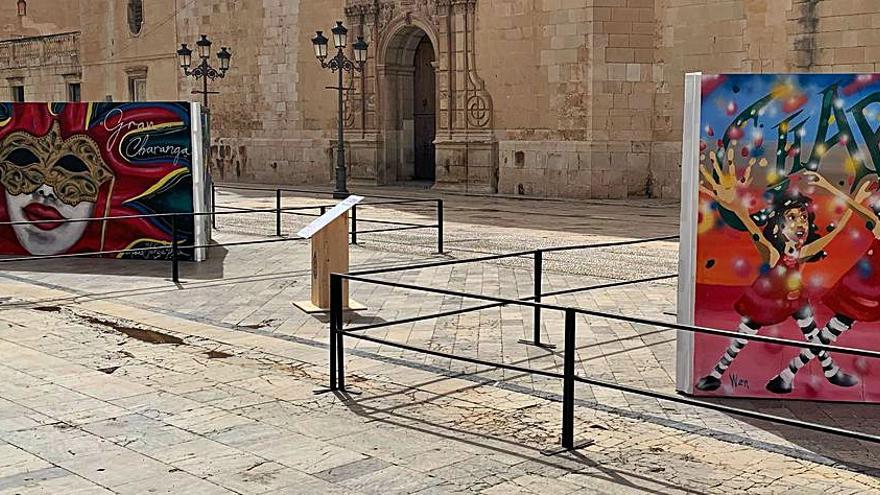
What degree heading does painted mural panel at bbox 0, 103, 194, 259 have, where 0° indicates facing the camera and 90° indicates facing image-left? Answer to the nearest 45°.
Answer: approximately 0°

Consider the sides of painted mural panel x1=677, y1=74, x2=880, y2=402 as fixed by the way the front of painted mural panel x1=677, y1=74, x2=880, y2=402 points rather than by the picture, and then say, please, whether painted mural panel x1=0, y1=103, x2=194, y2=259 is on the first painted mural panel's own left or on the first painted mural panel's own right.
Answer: on the first painted mural panel's own right

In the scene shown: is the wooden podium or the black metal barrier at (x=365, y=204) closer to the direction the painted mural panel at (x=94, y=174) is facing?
the wooden podium

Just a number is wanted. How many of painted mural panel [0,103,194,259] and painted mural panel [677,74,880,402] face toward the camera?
2

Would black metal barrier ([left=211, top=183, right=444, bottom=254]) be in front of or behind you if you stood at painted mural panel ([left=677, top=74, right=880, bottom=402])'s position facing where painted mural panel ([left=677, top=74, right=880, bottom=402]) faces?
behind
